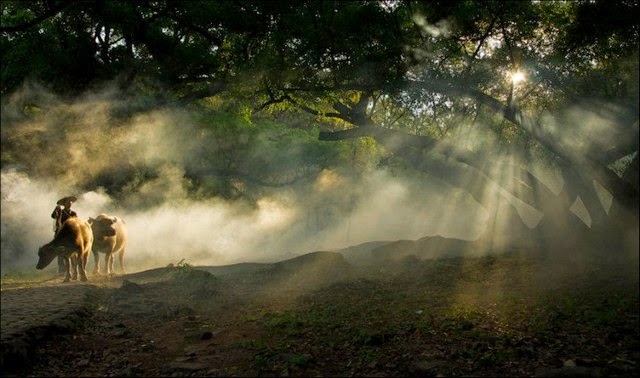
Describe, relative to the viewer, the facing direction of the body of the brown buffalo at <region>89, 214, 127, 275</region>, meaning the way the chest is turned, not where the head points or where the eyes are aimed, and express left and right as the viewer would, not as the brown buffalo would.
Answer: facing the viewer and to the left of the viewer

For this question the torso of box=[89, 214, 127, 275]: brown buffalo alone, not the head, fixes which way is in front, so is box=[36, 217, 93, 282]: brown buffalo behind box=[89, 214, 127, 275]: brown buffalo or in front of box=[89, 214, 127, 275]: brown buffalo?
in front

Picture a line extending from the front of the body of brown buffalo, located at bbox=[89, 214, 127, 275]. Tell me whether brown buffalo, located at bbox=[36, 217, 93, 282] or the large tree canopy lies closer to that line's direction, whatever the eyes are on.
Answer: the brown buffalo
